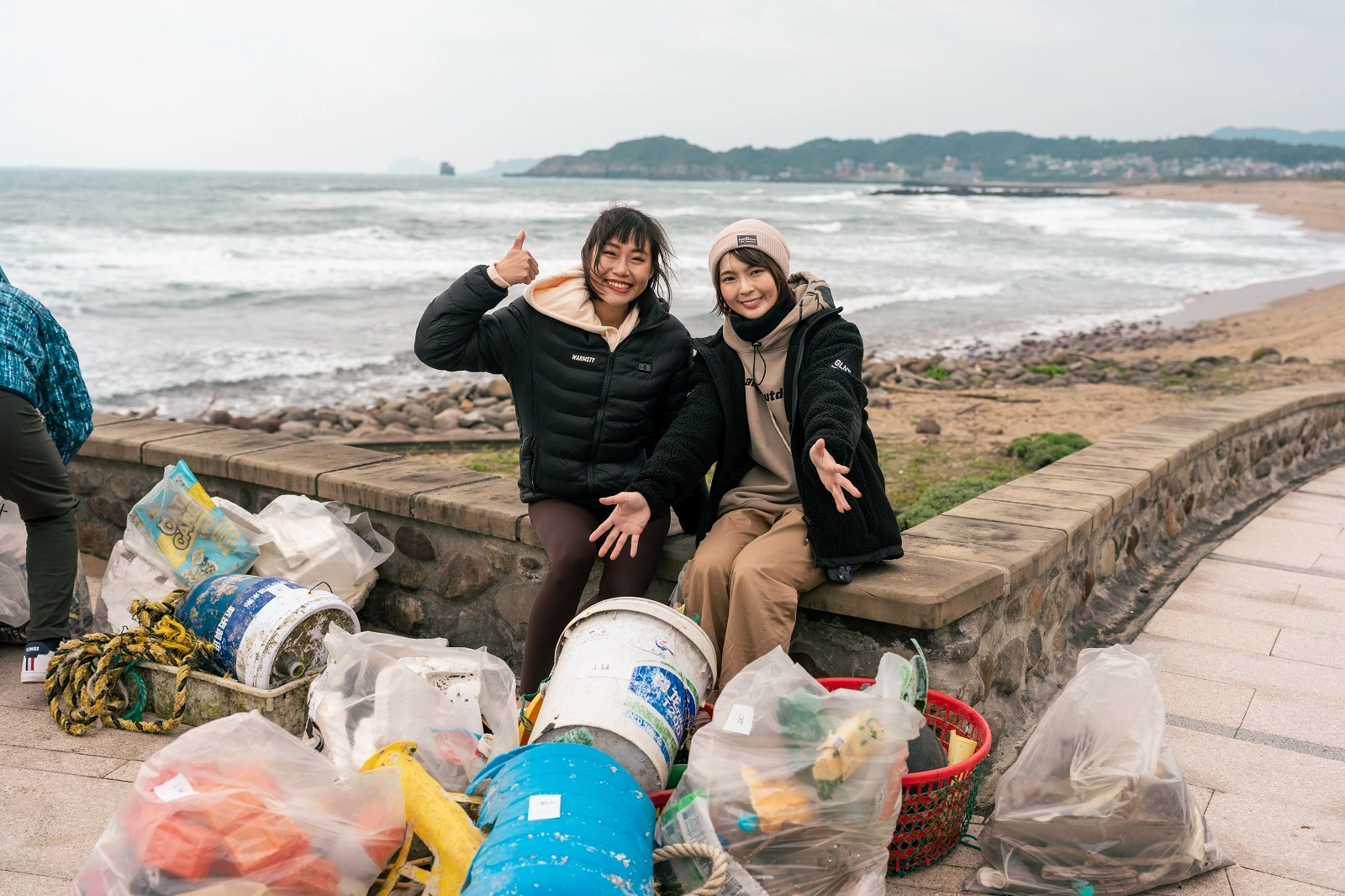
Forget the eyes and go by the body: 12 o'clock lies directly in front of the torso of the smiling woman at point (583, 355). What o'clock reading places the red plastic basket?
The red plastic basket is roughly at 11 o'clock from the smiling woman.

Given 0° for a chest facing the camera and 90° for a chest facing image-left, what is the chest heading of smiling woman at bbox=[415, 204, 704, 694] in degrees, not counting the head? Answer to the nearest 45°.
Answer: approximately 0°

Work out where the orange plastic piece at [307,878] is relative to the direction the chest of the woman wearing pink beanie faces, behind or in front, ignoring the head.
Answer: in front

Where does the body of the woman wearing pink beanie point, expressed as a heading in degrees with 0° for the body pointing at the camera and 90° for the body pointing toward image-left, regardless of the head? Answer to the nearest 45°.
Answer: approximately 45°

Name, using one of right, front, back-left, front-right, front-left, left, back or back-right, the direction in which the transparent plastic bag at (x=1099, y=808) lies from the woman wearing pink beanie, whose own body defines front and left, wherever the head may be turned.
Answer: left

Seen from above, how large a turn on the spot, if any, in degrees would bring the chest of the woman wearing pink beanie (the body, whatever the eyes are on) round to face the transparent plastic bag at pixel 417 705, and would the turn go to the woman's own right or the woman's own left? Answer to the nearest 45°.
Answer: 0° — they already face it

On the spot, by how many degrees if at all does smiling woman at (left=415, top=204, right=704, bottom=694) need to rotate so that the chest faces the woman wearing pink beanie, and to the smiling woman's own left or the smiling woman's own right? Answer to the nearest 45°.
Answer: approximately 45° to the smiling woman's own left

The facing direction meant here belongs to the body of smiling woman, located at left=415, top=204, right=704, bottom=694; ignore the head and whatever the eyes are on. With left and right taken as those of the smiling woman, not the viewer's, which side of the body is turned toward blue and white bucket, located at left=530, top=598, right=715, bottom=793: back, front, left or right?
front

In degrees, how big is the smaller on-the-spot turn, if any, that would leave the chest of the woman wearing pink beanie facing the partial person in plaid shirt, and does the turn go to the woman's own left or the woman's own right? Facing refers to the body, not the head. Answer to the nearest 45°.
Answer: approximately 45° to the woman's own right

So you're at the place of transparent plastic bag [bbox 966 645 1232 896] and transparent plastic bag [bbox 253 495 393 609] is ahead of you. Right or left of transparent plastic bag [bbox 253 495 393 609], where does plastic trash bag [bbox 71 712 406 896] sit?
left

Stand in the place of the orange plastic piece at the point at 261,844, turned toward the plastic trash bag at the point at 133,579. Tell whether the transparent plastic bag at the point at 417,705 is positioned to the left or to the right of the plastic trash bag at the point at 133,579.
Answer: right

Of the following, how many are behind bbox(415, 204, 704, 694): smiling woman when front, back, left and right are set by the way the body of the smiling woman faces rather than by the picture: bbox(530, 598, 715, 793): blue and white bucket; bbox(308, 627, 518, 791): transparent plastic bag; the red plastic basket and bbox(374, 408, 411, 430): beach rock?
1

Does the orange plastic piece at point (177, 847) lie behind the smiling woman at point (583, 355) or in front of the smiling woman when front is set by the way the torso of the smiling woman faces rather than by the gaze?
in front

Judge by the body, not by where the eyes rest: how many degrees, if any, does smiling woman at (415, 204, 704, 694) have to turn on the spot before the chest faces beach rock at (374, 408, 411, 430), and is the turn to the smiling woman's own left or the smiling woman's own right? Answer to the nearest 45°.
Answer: approximately 180°

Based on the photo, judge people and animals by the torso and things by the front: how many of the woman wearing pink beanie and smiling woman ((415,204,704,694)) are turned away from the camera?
0
